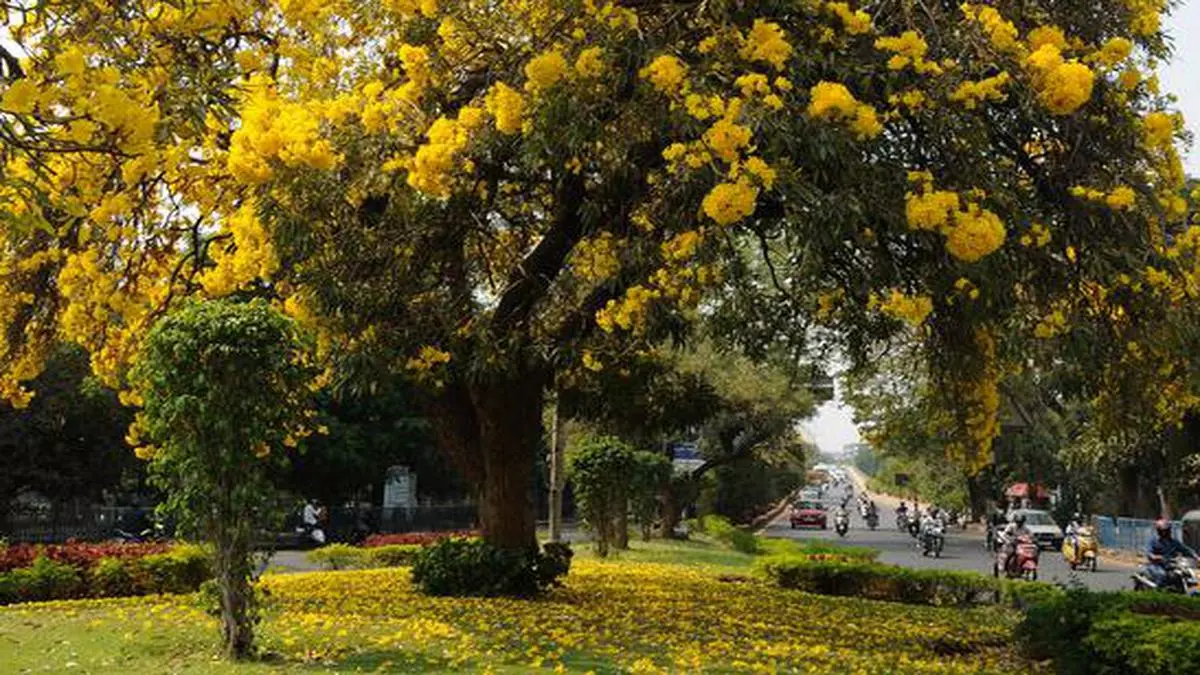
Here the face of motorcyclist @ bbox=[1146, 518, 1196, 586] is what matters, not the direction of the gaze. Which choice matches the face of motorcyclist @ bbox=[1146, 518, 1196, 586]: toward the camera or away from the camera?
toward the camera

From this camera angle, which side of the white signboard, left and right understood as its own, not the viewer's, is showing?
front

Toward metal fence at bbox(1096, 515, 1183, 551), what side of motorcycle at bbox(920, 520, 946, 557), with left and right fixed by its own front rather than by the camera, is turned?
left

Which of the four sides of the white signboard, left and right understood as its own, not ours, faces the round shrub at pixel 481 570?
front

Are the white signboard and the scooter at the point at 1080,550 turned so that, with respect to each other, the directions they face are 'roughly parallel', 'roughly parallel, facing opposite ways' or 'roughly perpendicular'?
roughly parallel

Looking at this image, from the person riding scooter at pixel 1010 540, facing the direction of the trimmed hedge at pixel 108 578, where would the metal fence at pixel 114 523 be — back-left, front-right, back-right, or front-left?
front-right

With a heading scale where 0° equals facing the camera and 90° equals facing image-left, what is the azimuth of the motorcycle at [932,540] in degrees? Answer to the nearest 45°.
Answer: approximately 315°

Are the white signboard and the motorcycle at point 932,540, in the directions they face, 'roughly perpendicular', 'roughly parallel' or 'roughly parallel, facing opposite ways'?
roughly parallel

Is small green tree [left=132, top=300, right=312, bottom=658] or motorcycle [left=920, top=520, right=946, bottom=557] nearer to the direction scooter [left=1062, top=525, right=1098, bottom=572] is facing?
the small green tree

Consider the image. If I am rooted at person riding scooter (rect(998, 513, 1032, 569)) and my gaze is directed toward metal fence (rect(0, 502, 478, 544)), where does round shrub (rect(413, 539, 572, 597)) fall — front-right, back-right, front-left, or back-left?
front-left

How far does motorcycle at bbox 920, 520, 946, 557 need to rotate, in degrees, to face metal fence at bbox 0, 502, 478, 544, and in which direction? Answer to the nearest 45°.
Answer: approximately 135° to its right

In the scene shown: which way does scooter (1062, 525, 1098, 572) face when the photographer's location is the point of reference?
facing the viewer and to the right of the viewer

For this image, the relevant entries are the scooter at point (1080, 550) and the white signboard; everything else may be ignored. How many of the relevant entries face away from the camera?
0

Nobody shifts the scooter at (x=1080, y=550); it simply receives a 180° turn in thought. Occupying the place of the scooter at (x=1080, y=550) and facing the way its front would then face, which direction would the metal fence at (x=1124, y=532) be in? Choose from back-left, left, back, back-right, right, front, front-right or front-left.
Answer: front-right

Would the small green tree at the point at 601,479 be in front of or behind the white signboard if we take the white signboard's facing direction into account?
in front

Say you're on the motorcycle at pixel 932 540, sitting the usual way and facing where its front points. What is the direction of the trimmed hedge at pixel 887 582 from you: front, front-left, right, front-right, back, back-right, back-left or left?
front-right

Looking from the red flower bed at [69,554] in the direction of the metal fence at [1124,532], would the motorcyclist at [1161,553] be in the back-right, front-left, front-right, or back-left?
front-right
